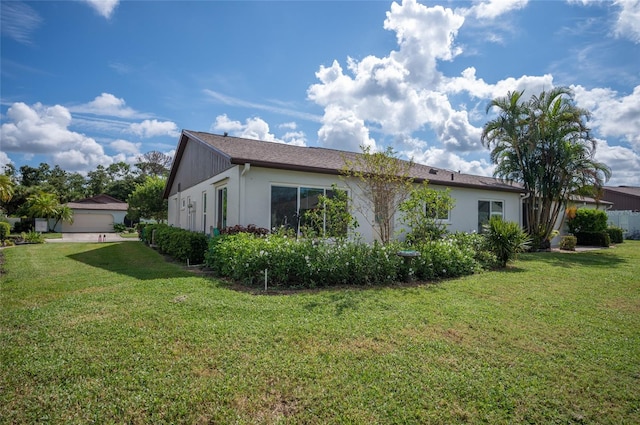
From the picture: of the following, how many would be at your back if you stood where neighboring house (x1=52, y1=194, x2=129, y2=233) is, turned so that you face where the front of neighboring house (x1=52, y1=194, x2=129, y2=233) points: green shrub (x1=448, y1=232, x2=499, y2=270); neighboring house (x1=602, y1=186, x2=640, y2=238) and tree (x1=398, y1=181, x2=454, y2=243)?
0

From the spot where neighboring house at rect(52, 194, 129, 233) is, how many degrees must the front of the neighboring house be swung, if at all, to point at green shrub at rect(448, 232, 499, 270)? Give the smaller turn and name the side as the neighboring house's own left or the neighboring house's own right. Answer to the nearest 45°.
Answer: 0° — it already faces it

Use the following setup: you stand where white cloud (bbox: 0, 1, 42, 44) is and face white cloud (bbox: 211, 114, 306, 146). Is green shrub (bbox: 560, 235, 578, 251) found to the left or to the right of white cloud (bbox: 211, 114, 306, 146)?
right

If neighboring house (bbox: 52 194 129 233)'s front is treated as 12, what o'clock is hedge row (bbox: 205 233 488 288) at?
The hedge row is roughly at 12 o'clock from the neighboring house.

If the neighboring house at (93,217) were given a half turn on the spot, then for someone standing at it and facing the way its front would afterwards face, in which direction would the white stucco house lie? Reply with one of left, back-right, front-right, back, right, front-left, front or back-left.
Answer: back

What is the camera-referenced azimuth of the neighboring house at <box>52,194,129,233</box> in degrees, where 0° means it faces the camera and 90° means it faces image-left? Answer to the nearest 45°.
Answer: approximately 0°

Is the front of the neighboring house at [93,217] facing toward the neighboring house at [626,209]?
no

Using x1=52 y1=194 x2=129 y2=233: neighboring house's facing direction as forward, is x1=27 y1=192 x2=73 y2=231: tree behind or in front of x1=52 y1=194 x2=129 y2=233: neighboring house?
in front
